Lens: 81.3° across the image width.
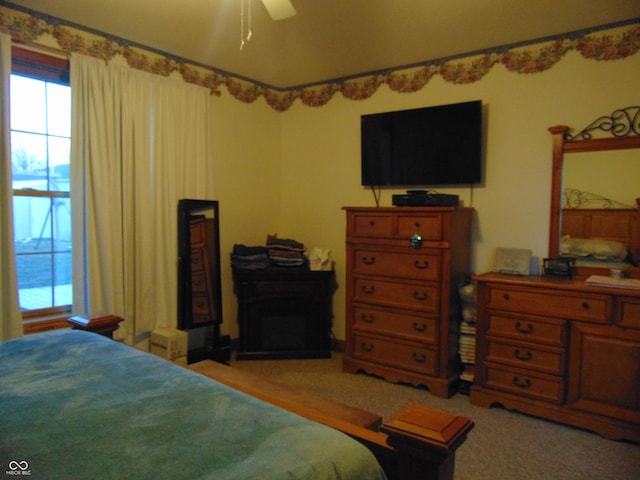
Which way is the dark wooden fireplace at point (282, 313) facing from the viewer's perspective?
toward the camera

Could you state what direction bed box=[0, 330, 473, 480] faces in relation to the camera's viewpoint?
facing away from the viewer and to the right of the viewer

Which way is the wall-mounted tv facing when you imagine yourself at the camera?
facing the viewer and to the left of the viewer

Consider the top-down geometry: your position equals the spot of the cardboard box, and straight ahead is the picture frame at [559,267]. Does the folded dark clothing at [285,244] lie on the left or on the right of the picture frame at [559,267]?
left

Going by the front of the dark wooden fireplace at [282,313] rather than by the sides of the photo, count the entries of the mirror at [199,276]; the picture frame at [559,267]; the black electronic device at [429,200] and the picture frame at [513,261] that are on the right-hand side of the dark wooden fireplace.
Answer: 1

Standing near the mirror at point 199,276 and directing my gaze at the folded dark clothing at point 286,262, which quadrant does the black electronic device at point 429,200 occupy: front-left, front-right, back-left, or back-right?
front-right

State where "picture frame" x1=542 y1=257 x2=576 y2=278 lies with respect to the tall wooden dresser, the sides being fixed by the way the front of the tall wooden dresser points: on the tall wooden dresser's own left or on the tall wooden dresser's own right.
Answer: on the tall wooden dresser's own left

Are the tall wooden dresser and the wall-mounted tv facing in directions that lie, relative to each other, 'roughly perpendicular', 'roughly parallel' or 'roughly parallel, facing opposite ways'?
roughly parallel

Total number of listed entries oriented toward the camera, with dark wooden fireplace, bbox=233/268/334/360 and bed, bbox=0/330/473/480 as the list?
1

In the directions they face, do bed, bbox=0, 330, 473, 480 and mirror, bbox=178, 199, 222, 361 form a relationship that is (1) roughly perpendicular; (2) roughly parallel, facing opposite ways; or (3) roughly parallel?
roughly perpendicular

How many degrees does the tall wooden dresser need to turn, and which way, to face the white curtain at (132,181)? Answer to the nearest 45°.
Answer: approximately 45° to its right

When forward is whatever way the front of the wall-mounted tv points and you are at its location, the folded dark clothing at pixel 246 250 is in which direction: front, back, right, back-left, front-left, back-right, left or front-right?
front-right

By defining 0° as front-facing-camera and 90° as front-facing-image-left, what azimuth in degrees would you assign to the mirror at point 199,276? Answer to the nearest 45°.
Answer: approximately 315°

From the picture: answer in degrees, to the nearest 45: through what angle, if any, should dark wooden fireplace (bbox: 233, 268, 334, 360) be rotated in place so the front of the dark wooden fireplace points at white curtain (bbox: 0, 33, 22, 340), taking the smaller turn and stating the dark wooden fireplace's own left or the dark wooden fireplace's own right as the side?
approximately 45° to the dark wooden fireplace's own right

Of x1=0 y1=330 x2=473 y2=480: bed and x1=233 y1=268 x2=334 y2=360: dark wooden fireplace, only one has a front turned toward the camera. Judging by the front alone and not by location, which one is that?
the dark wooden fireplace

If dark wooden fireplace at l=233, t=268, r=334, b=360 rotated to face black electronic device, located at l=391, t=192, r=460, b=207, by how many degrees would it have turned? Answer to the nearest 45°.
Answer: approximately 45° to its left
